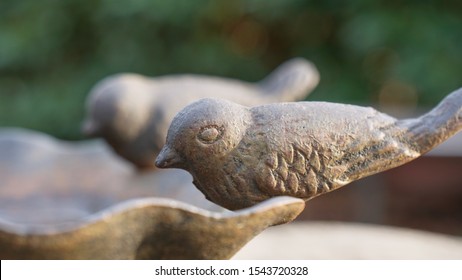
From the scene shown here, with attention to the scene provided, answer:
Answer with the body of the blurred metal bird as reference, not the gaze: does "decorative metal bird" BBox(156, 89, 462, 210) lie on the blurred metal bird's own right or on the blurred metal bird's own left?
on the blurred metal bird's own left

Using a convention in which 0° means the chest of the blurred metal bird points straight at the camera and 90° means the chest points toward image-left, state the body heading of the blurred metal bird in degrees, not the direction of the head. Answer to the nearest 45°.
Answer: approximately 90°

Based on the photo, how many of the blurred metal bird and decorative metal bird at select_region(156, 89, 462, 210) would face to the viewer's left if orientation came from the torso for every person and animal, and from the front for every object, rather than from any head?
2

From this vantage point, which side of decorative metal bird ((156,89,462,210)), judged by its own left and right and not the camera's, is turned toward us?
left

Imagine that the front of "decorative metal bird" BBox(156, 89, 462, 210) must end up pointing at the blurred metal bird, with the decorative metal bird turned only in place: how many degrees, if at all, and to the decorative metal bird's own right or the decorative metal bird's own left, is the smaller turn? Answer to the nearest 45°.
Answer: approximately 45° to the decorative metal bird's own right
